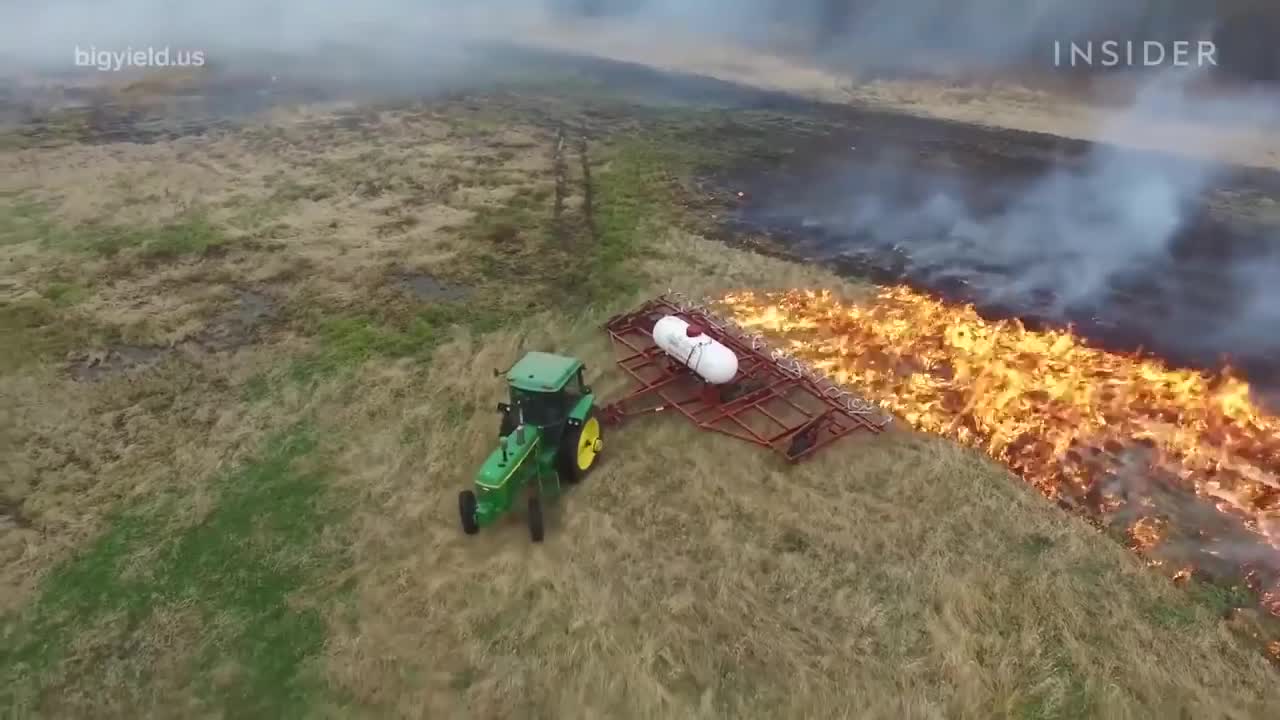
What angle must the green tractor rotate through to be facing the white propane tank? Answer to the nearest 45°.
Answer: approximately 180°

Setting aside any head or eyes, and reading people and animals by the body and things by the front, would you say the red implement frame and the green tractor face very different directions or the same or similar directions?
same or similar directions

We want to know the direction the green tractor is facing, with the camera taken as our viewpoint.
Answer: facing the viewer and to the left of the viewer

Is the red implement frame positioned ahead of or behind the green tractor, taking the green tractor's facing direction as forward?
behind

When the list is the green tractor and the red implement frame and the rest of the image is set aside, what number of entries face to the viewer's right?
0

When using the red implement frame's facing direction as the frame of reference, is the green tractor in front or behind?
in front
